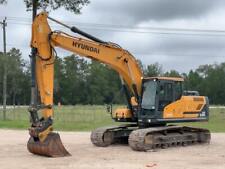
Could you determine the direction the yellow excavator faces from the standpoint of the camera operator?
facing the viewer and to the left of the viewer
